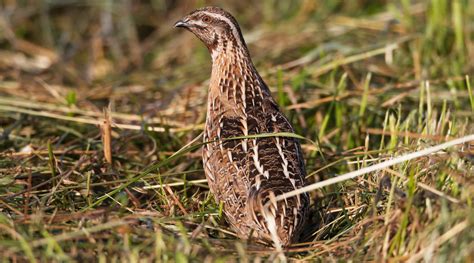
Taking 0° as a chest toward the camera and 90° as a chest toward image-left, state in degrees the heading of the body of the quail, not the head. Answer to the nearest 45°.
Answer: approximately 135°
